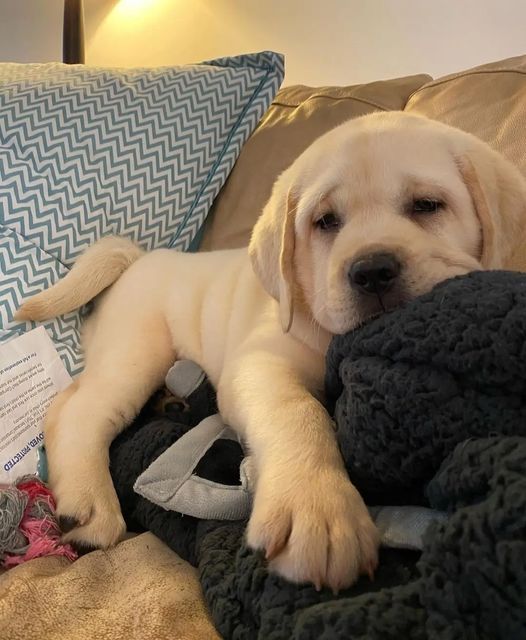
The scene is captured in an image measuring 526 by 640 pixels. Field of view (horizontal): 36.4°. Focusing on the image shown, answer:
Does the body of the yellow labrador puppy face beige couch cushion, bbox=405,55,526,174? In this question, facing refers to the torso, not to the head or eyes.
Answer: no

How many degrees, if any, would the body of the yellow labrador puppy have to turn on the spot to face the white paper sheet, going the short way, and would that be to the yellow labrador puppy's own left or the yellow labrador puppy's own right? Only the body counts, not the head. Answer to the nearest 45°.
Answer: approximately 135° to the yellow labrador puppy's own right

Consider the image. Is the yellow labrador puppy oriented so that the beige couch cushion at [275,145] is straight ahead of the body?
no

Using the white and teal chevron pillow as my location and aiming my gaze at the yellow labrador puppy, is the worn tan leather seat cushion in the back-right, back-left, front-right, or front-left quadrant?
front-right

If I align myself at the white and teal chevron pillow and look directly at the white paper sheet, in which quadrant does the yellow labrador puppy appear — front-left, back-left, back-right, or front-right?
front-left

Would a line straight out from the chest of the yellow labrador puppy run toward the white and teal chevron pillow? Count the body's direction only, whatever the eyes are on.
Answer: no

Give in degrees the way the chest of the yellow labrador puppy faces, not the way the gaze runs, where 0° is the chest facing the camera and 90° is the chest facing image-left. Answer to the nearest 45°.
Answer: approximately 315°
